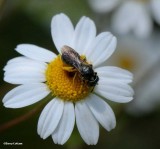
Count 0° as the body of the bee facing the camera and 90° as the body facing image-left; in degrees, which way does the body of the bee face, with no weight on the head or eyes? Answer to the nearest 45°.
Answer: approximately 315°
